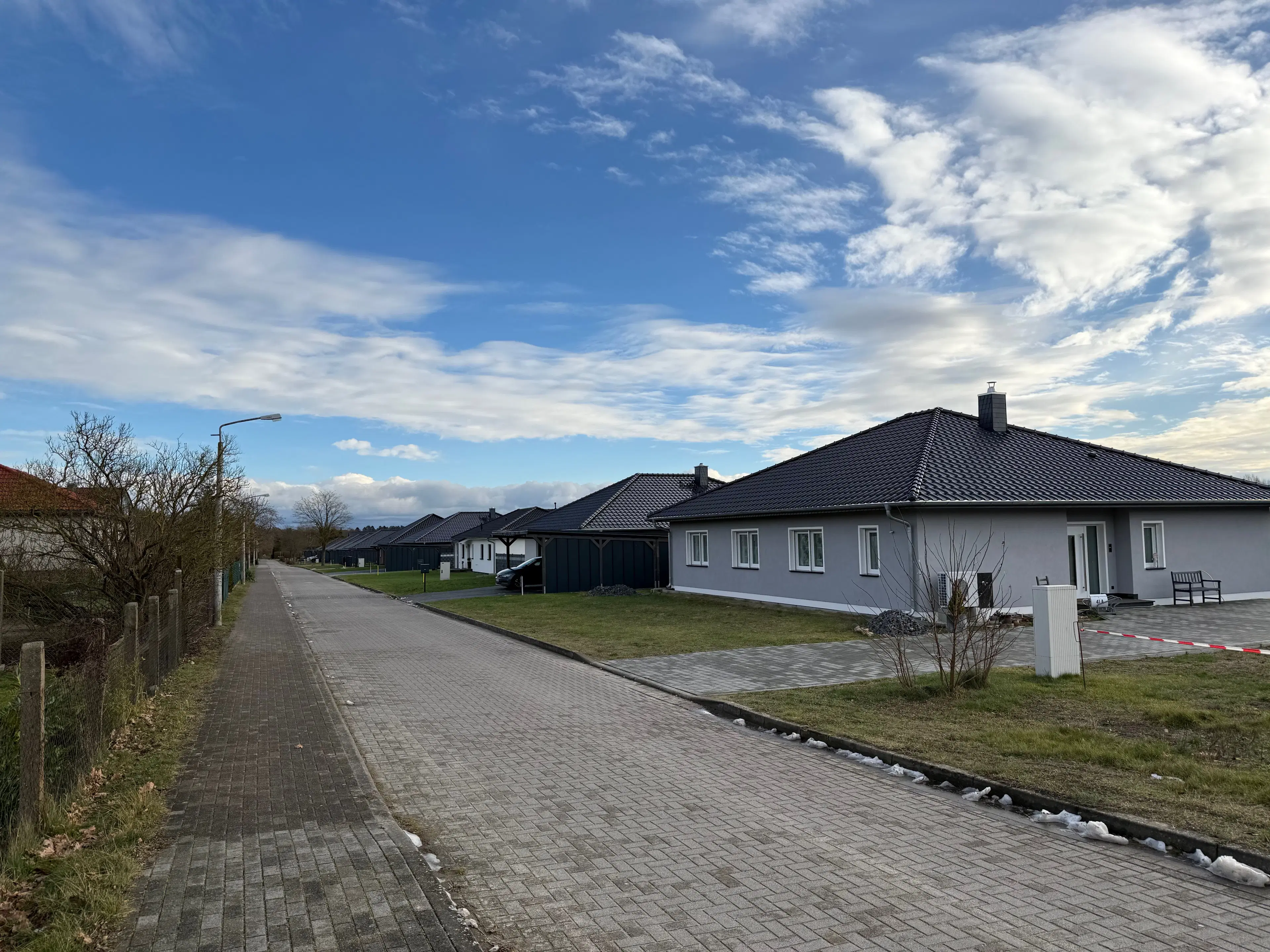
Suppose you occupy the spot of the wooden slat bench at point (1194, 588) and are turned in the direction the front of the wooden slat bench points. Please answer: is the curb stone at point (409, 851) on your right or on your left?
on your right

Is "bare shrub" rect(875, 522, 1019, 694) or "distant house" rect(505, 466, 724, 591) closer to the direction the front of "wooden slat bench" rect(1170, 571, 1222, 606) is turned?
the bare shrub

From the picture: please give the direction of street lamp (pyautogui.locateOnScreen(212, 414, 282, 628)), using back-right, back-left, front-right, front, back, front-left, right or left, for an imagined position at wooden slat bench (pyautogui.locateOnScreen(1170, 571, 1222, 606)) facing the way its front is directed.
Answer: right

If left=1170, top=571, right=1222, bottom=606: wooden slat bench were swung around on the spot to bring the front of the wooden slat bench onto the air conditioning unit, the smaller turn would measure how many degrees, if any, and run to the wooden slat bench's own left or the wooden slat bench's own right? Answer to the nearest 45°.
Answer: approximately 90° to the wooden slat bench's own right

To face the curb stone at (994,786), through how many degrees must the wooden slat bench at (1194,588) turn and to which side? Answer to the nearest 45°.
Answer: approximately 45° to its right

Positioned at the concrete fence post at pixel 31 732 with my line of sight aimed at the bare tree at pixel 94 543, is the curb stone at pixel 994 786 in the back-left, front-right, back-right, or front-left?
back-right

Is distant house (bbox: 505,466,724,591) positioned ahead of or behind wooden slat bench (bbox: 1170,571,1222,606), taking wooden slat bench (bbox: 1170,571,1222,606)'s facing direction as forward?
behind

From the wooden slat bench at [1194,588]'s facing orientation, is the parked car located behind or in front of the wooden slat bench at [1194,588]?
behind

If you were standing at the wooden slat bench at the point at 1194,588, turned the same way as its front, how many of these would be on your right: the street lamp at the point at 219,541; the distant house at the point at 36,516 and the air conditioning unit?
3

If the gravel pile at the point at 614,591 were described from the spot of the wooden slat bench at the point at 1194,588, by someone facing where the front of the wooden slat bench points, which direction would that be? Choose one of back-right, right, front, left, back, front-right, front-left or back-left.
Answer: back-right

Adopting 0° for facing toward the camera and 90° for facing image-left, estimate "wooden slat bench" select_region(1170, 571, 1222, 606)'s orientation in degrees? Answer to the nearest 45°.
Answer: approximately 315°

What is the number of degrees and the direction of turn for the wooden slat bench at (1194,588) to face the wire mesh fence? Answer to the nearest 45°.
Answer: approximately 90° to its right

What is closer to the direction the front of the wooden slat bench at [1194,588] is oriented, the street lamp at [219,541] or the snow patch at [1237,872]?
the snow patch

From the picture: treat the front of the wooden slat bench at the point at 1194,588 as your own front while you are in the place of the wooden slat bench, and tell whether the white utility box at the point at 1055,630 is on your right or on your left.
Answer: on your right

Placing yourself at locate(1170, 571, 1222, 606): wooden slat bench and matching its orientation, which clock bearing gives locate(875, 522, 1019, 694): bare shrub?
The bare shrub is roughly at 2 o'clock from the wooden slat bench.
